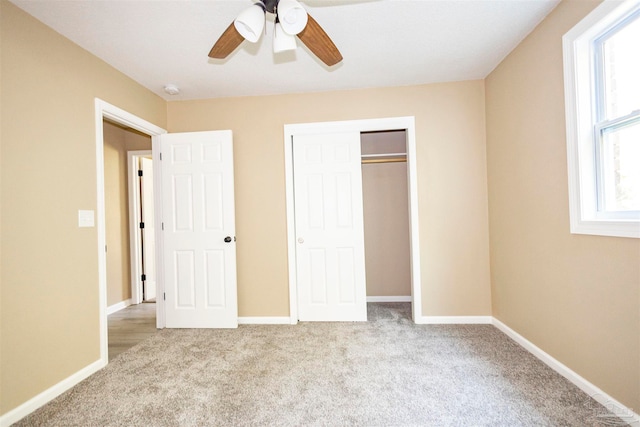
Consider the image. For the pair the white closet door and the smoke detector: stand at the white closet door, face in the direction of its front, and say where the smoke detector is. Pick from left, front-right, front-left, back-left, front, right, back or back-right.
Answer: right

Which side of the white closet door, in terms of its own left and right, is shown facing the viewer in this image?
front

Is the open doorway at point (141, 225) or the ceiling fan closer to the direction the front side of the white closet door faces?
the ceiling fan

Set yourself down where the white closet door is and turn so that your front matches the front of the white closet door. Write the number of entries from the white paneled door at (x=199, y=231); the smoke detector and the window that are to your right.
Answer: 2

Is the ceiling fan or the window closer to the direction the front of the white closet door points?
the ceiling fan

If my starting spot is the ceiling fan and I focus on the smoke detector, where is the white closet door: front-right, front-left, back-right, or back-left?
front-right

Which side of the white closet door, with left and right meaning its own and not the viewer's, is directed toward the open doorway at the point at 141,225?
right

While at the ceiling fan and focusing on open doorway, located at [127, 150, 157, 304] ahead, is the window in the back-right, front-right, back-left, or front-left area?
back-right

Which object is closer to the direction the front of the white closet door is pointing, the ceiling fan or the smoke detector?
the ceiling fan

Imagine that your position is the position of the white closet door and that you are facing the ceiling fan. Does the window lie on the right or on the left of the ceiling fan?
left

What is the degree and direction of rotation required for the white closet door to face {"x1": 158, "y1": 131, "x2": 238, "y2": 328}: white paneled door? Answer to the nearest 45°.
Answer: approximately 90° to its right

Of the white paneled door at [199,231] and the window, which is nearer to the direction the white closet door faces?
the window

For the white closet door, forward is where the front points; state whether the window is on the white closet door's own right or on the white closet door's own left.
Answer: on the white closet door's own left

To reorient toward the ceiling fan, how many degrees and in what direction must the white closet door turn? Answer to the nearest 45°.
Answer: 0° — it already faces it

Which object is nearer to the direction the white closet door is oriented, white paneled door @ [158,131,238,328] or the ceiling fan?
the ceiling fan
